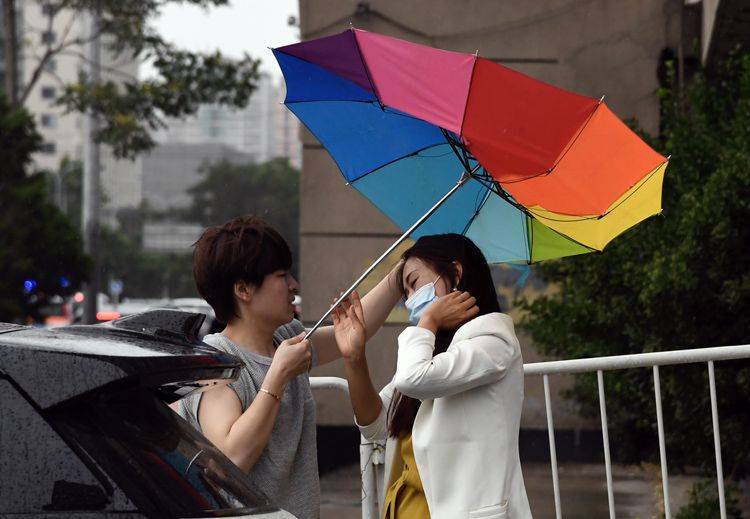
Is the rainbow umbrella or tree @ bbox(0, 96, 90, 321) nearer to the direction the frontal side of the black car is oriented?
the tree

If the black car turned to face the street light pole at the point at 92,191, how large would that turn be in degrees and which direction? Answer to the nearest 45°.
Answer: approximately 45° to its right

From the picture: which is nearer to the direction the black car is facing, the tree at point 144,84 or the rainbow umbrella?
the tree

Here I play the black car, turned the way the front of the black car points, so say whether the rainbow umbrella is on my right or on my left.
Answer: on my right

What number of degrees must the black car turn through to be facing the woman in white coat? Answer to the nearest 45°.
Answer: approximately 90° to its right

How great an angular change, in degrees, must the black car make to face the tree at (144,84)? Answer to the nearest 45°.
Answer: approximately 45° to its right

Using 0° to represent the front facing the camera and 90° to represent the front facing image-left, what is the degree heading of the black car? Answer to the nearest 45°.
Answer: approximately 135°

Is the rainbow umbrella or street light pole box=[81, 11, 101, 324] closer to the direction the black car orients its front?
the street light pole

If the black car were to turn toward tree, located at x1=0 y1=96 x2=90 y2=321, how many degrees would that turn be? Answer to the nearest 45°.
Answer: approximately 45° to its right
